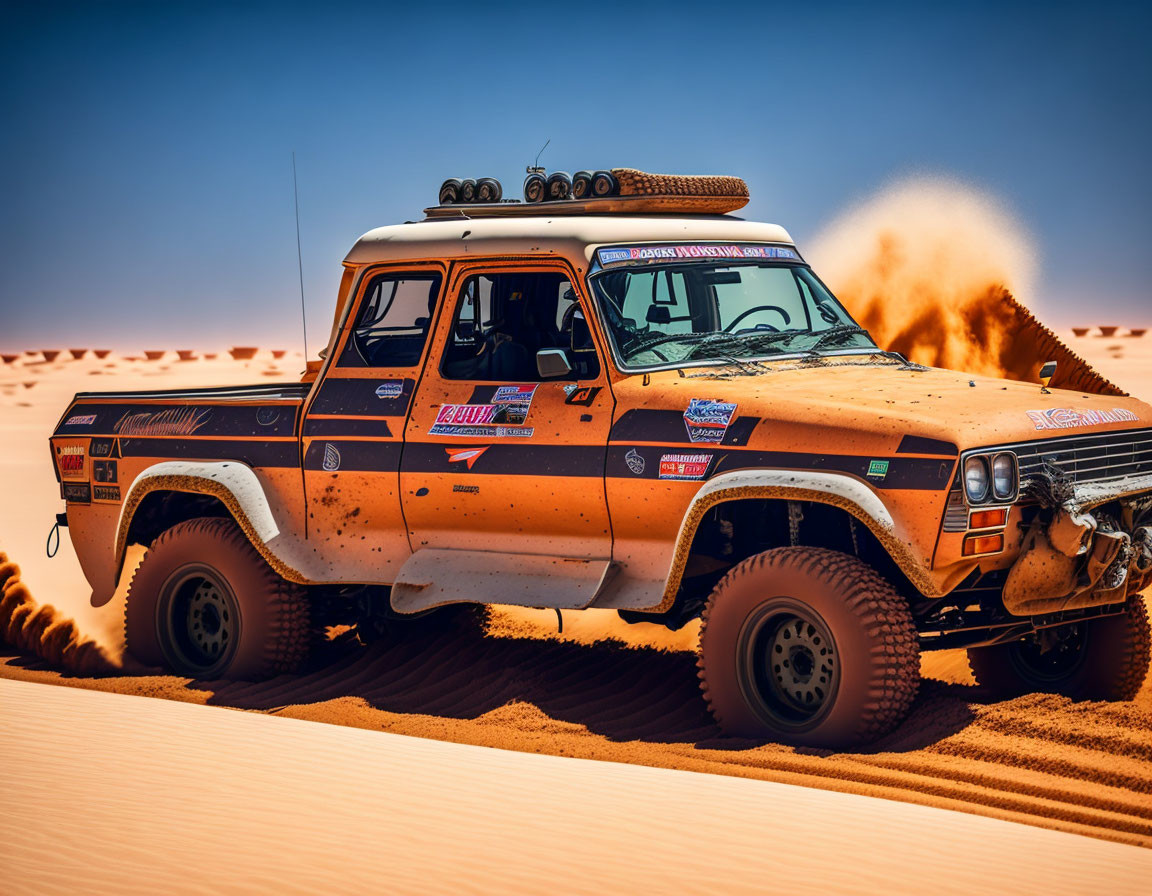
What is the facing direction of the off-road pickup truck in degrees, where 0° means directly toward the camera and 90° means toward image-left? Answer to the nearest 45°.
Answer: approximately 315°
